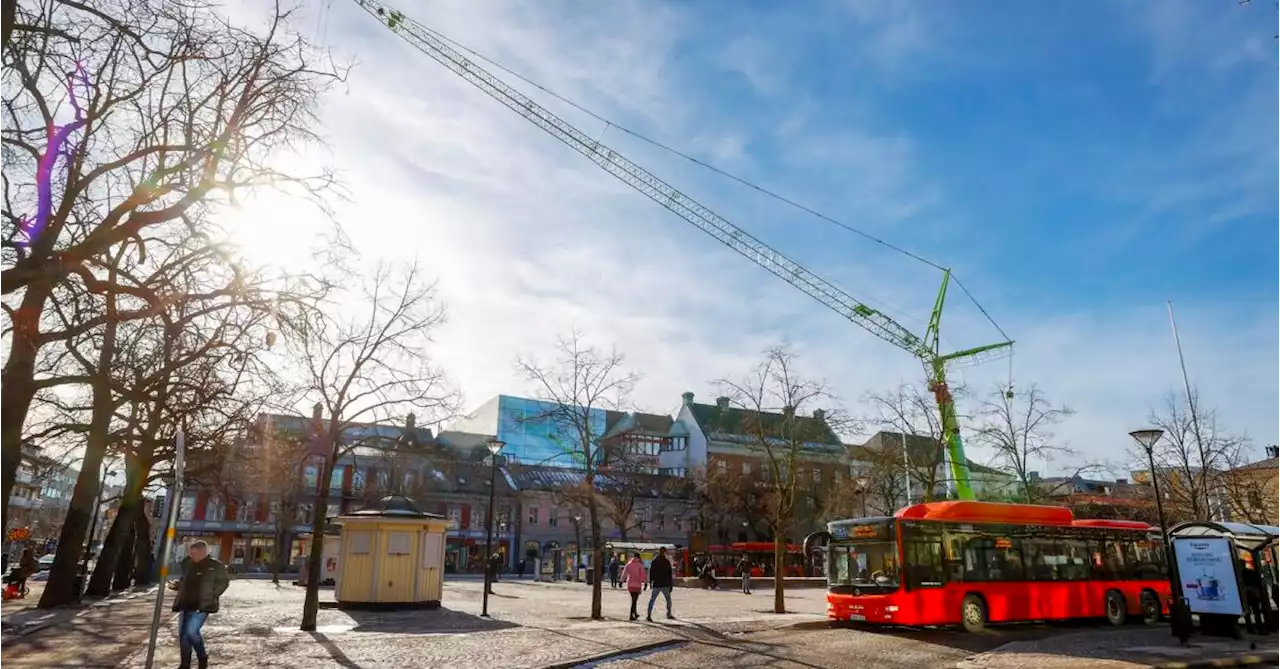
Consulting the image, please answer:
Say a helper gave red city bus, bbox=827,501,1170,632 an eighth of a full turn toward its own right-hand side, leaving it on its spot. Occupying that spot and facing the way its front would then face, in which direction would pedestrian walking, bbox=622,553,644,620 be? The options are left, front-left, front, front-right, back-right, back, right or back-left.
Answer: front

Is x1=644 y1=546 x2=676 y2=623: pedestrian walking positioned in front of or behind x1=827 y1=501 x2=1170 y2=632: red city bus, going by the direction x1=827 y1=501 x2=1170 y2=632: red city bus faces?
in front

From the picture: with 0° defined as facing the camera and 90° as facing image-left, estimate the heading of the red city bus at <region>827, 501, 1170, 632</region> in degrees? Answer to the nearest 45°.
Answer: approximately 45°

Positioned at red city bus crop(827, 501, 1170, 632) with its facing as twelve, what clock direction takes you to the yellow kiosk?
The yellow kiosk is roughly at 1 o'clock from the red city bus.

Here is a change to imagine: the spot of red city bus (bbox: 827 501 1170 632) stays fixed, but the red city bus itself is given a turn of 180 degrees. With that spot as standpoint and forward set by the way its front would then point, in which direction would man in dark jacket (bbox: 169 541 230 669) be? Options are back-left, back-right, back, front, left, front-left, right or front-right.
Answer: back

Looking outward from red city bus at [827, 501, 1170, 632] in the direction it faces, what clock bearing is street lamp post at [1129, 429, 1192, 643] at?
The street lamp post is roughly at 8 o'clock from the red city bus.

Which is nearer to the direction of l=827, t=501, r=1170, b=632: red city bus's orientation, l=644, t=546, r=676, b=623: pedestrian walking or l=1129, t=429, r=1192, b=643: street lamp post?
the pedestrian walking

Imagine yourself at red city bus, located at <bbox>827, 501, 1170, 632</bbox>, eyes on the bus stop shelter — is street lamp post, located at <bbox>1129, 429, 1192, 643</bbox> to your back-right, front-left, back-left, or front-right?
front-right

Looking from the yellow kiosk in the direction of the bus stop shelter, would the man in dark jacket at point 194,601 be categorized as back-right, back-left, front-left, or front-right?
front-right

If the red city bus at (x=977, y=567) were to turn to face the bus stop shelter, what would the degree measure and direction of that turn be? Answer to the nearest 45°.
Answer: approximately 135° to its left

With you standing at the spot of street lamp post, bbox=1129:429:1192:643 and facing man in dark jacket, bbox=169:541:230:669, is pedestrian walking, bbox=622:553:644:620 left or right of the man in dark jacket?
right
